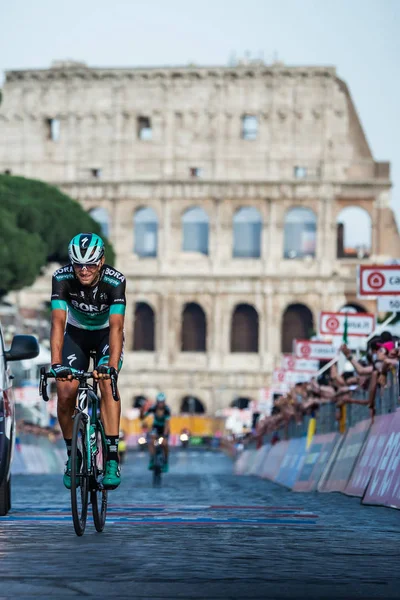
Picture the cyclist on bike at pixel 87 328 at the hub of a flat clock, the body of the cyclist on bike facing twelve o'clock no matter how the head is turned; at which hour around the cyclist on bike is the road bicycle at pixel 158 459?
The road bicycle is roughly at 6 o'clock from the cyclist on bike.

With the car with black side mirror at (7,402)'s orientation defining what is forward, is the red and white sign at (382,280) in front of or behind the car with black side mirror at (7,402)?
behind

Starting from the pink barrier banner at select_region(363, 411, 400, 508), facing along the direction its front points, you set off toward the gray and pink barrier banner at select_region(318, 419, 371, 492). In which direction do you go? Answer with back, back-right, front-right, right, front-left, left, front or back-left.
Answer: back-right

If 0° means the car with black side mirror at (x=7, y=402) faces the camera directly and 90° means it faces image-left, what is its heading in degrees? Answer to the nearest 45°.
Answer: approximately 0°

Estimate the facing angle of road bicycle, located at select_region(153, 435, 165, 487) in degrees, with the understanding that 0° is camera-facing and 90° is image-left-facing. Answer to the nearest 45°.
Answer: approximately 0°
